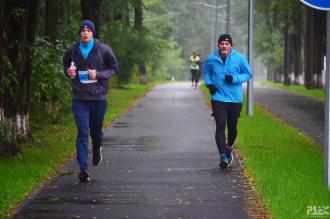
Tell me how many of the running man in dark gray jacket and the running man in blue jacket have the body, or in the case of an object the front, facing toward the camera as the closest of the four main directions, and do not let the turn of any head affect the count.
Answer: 2

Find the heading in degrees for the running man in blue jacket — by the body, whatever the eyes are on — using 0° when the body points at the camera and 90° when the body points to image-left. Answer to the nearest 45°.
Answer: approximately 0°

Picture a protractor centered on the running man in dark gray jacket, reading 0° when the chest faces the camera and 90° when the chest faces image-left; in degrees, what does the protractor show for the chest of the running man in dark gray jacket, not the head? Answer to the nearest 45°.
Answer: approximately 0°

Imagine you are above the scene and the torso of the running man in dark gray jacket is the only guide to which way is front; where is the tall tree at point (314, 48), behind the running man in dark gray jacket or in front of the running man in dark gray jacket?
behind

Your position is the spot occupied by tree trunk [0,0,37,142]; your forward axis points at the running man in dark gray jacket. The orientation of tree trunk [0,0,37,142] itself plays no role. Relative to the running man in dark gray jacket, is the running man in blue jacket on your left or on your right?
left

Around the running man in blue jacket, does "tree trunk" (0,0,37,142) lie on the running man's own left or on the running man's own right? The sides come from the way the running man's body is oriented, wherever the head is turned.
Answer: on the running man's own right

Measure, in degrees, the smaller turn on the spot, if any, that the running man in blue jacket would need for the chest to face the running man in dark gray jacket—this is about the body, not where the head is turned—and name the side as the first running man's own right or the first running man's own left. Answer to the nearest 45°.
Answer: approximately 45° to the first running man's own right
